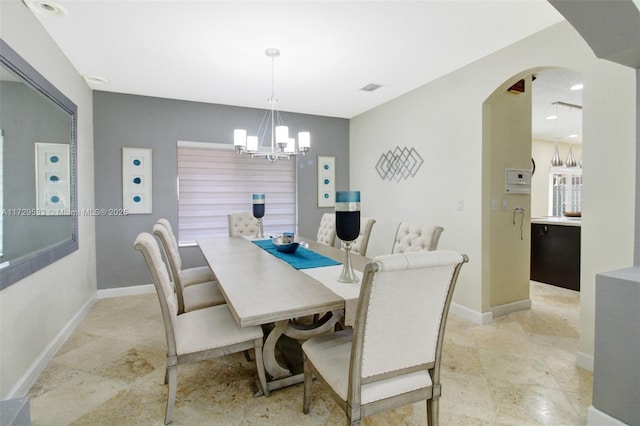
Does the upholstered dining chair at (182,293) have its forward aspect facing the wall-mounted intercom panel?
yes

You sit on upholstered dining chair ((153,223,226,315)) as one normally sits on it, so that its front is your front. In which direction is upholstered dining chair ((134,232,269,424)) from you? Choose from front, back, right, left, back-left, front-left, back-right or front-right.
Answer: right

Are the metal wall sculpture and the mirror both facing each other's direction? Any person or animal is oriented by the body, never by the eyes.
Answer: yes

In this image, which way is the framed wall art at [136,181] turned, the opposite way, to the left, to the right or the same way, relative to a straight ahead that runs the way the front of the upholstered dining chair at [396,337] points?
the opposite way

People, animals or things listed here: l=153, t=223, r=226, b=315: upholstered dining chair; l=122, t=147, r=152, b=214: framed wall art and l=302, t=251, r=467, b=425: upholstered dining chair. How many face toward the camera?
1

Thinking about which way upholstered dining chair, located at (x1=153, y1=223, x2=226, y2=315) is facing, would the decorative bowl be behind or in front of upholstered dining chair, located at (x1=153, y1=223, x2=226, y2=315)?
in front

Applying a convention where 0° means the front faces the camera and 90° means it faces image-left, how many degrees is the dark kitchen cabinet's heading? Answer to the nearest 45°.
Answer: approximately 45°

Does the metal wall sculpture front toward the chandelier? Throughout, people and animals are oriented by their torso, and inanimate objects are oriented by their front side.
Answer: yes

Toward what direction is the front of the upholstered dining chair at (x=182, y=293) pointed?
to the viewer's right

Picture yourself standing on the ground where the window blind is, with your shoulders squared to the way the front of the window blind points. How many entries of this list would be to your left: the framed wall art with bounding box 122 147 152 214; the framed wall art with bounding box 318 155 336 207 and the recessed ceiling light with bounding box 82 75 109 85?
1

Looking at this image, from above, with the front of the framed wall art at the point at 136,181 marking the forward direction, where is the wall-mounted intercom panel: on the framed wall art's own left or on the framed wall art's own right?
on the framed wall art's own left

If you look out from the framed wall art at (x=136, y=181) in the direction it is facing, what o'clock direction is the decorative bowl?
The decorative bowl is roughly at 11 o'clock from the framed wall art.

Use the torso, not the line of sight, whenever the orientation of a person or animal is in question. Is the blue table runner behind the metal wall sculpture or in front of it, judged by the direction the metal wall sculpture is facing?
in front
